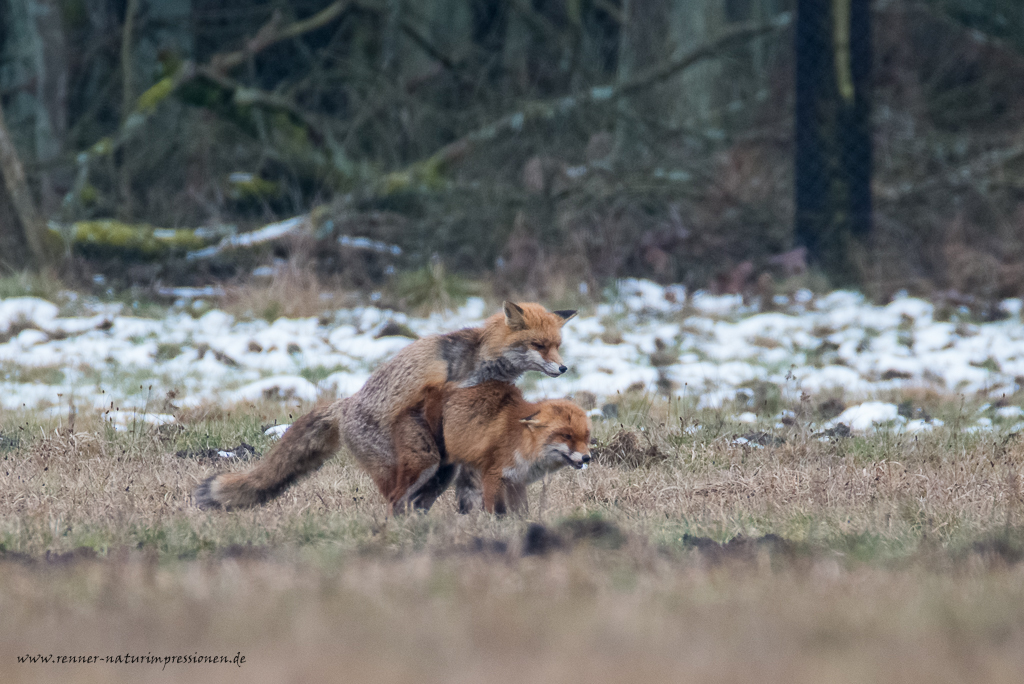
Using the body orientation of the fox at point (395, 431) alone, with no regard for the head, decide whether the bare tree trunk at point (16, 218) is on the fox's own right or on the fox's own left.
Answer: on the fox's own left

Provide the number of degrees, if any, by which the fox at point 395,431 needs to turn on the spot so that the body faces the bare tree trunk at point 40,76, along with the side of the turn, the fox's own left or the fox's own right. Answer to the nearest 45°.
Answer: approximately 90° to the fox's own left

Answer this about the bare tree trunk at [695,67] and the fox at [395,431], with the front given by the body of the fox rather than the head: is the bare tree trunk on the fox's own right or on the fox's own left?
on the fox's own left

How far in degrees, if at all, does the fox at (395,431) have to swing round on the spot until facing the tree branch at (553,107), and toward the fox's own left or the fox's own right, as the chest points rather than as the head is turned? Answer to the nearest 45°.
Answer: approximately 90° to the fox's own left

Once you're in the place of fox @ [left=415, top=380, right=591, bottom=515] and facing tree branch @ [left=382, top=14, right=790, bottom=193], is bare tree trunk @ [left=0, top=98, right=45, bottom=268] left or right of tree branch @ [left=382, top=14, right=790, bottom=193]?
left

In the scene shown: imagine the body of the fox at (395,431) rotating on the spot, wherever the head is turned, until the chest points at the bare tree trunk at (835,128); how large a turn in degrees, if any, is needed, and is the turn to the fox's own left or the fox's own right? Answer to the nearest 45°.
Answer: approximately 45° to the fox's own left

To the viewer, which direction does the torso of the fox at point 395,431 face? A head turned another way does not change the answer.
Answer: to the viewer's right

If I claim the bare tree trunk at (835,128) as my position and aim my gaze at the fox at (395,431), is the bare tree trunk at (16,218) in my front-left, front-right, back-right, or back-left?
front-right
